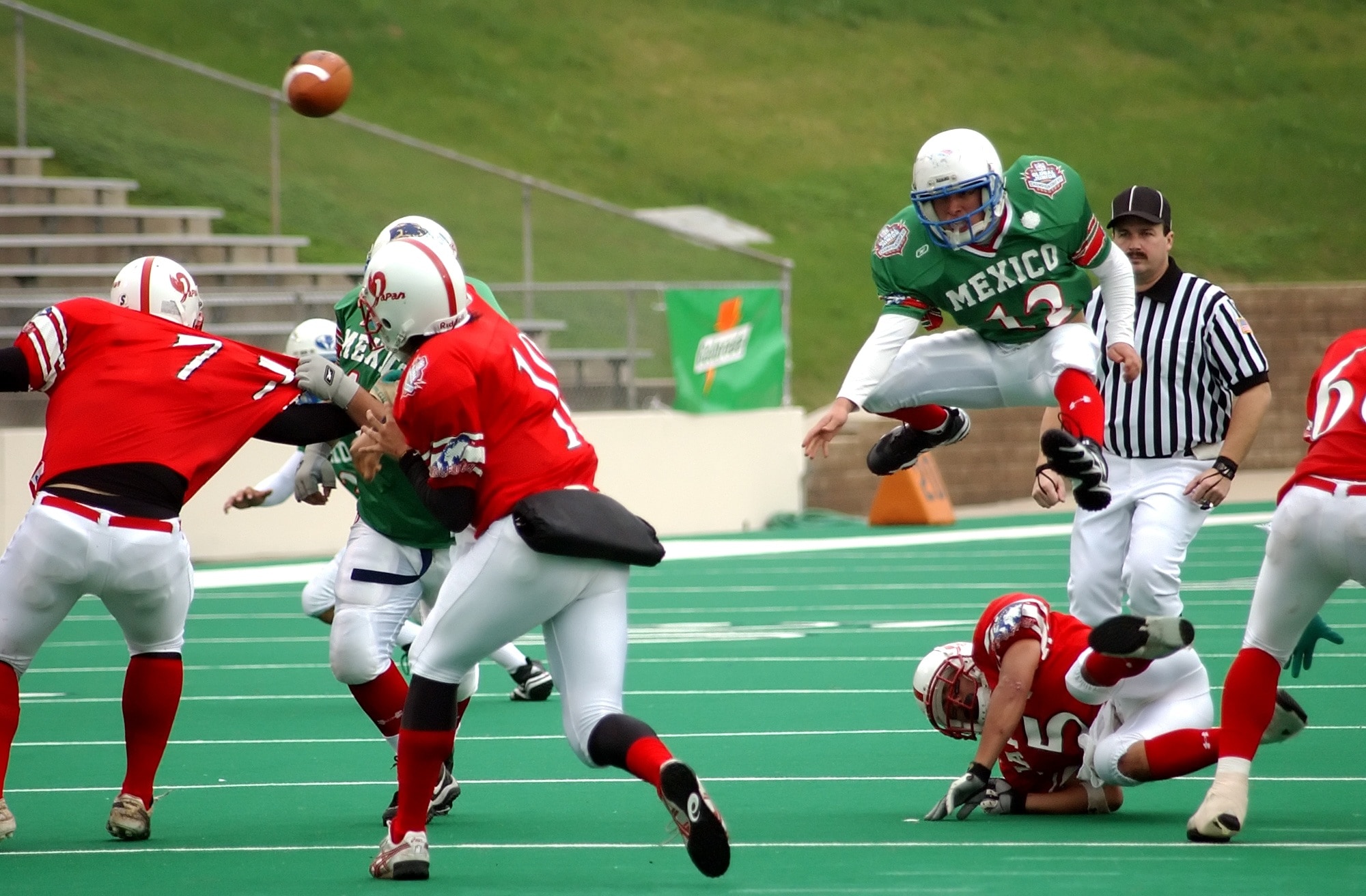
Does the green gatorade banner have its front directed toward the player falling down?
yes

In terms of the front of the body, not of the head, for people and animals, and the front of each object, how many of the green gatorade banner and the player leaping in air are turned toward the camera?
2

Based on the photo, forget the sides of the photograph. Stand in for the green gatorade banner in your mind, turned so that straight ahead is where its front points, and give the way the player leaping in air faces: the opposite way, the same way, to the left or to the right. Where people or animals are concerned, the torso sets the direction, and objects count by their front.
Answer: the same way

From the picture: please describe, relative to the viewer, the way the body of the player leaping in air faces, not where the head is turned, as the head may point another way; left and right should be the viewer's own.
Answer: facing the viewer

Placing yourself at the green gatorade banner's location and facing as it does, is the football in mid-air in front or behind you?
in front

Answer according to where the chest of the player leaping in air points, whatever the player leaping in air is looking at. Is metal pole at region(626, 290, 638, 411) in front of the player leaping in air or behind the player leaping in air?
behind

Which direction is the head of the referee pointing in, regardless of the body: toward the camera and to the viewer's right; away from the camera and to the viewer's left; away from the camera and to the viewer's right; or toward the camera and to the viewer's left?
toward the camera and to the viewer's left

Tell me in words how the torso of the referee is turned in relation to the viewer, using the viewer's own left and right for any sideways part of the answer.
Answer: facing the viewer and to the left of the viewer

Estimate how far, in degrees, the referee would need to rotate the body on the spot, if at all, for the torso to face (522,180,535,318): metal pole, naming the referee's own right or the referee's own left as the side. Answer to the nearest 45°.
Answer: approximately 90° to the referee's own right

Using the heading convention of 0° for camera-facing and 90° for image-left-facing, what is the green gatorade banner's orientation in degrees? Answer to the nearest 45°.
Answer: approximately 0°

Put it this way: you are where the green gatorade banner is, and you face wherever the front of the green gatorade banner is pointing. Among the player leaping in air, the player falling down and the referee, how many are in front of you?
3

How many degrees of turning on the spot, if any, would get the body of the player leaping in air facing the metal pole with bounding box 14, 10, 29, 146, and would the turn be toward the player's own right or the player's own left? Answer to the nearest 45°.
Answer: approximately 135° to the player's own right

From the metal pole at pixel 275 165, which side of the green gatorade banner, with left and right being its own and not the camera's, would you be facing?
right

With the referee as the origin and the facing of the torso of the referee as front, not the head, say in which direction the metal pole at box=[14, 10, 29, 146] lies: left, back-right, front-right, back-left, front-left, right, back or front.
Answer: right

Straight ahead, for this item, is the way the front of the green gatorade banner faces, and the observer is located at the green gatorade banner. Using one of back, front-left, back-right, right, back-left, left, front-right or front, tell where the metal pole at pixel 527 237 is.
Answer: right

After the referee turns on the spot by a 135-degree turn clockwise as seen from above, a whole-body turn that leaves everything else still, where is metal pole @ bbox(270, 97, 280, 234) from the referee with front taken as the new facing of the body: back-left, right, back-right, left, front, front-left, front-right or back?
front-left

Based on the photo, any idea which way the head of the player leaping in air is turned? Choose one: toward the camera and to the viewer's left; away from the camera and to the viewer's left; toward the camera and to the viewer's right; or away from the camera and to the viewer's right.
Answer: toward the camera and to the viewer's left
